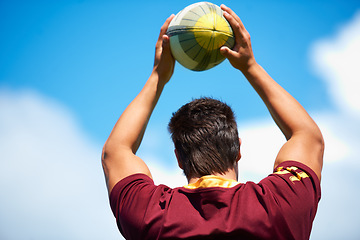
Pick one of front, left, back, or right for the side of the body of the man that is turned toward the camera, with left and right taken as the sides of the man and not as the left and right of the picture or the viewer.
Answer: back

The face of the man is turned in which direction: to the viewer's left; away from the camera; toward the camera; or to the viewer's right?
away from the camera
